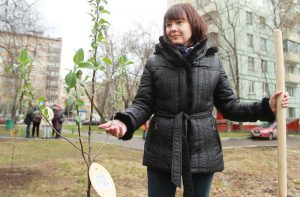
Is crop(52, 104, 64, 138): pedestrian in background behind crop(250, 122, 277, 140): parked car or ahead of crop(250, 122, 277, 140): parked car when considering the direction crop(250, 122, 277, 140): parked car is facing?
ahead

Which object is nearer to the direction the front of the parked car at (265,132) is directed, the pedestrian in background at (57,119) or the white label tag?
the pedestrian in background

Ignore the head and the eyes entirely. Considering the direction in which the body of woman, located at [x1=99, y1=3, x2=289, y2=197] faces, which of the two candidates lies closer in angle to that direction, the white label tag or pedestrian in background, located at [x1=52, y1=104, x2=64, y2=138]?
the white label tag

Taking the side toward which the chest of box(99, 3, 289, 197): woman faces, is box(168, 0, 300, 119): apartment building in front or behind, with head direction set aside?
behind

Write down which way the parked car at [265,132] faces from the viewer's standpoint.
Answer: facing the viewer and to the left of the viewer

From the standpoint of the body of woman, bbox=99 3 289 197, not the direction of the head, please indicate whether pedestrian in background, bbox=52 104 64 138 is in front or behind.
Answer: behind

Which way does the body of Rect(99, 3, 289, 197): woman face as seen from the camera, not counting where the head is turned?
toward the camera

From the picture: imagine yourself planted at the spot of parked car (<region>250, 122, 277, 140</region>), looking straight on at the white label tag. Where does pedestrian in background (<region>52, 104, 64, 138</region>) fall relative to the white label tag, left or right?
right

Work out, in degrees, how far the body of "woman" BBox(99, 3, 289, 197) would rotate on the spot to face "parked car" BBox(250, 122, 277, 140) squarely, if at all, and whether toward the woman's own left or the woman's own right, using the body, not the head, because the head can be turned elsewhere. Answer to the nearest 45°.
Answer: approximately 180°

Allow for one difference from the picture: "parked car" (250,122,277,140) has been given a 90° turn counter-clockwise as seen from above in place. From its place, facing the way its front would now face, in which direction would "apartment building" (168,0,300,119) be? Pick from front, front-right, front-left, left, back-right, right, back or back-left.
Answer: back-left

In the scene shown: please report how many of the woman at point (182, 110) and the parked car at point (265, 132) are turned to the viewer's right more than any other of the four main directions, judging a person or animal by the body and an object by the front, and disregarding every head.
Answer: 0

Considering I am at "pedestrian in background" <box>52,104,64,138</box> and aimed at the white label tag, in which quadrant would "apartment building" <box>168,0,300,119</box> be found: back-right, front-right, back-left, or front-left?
back-left
